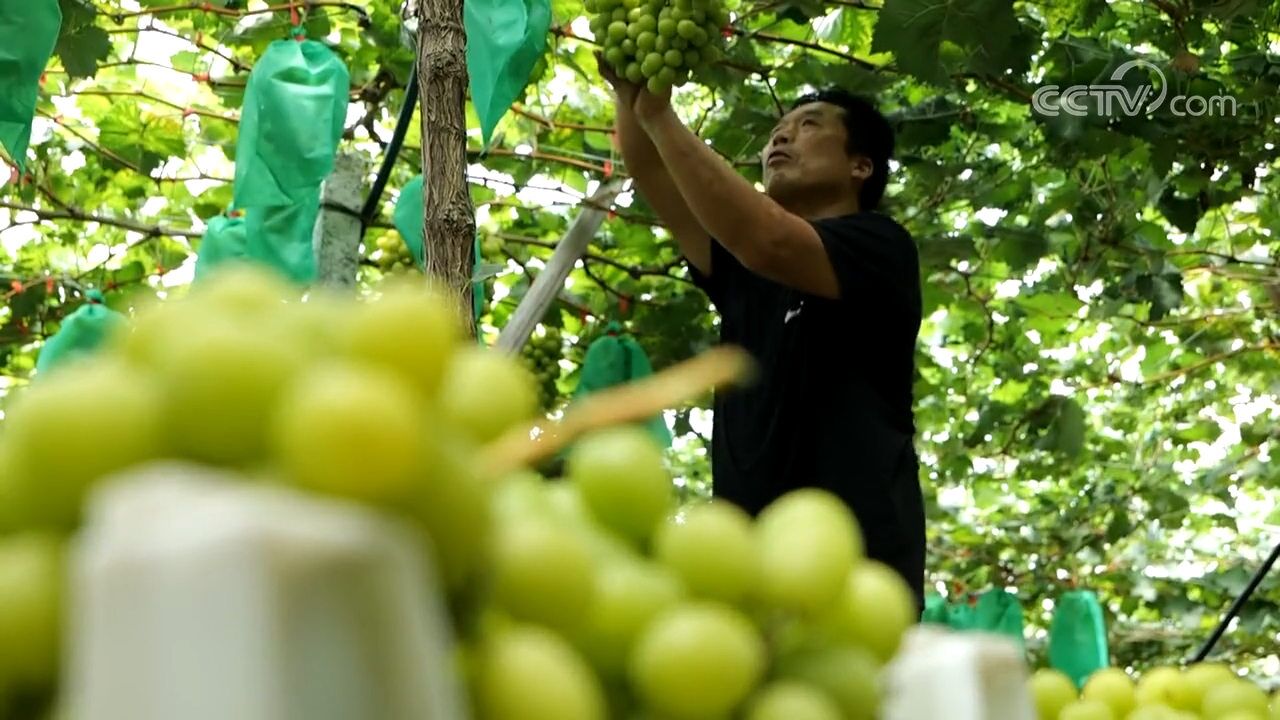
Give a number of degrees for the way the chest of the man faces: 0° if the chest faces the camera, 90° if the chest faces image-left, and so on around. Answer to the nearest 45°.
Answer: approximately 45°

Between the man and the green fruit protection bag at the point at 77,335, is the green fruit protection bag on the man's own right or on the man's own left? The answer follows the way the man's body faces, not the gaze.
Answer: on the man's own right

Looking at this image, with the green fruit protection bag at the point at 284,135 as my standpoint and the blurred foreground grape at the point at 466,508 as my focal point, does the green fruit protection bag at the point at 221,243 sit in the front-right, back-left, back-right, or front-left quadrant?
back-right

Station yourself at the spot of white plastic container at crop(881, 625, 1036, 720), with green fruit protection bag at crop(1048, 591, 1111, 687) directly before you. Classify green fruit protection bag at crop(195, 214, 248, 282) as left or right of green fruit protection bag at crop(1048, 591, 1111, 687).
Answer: left

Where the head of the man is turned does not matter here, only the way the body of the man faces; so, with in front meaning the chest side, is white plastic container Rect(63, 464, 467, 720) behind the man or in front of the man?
in front

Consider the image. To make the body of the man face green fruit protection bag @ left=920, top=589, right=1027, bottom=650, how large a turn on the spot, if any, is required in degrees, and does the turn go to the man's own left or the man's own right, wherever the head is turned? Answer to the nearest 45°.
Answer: approximately 135° to the man's own right

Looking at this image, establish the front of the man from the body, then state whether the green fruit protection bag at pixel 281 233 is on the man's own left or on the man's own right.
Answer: on the man's own right
